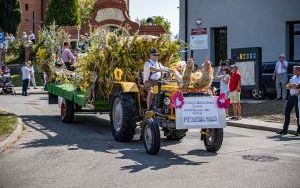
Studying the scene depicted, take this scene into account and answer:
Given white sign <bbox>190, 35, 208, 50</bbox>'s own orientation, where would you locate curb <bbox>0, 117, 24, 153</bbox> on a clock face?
The curb is roughly at 1 o'clock from the white sign.

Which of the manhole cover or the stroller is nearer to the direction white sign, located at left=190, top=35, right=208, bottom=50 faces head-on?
the manhole cover

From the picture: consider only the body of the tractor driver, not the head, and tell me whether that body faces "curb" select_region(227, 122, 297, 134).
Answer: no

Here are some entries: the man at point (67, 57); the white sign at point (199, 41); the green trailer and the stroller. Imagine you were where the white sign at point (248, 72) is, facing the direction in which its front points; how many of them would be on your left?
0

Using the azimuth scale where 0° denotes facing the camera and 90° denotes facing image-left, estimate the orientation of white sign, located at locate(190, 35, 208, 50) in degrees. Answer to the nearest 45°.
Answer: approximately 0°

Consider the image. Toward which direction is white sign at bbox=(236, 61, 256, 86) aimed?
toward the camera

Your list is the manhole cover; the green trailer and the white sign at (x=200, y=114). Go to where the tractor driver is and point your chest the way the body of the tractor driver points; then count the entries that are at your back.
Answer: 1

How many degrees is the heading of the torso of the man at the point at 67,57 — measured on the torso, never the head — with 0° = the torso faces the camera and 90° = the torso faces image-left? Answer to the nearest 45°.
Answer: approximately 315°

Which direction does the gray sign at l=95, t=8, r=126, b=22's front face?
toward the camera

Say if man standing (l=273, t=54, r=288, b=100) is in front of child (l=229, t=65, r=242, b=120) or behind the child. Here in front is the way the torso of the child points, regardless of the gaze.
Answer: behind

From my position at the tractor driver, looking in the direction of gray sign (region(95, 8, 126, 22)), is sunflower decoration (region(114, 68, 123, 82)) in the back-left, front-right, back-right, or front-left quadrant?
front-left

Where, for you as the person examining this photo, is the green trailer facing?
facing the viewer and to the right of the viewer
